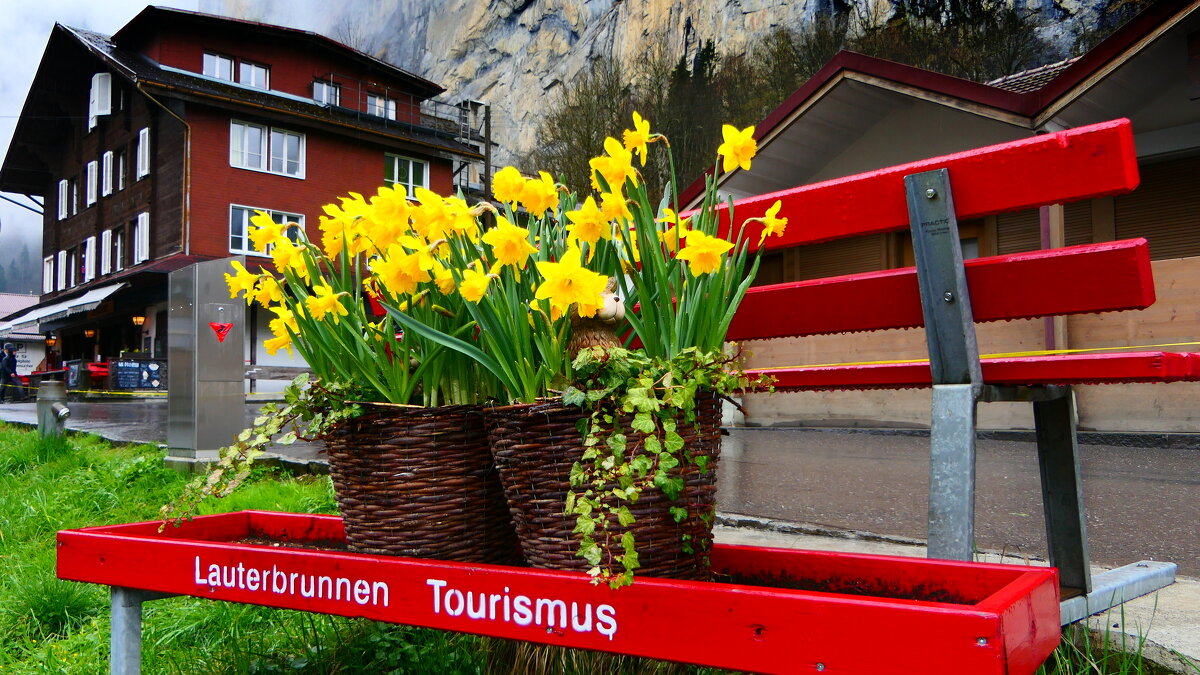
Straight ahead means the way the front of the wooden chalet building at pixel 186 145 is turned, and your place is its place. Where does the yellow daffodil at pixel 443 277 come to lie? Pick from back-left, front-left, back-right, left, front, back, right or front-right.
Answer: front-left

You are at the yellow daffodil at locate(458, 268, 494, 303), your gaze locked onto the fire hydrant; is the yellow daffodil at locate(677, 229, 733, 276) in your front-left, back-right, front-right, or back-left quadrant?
back-right

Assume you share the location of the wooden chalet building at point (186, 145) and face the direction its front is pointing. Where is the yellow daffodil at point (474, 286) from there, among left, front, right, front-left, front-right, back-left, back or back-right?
front-left

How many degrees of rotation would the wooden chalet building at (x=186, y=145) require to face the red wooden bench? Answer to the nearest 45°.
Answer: approximately 45° to its left
